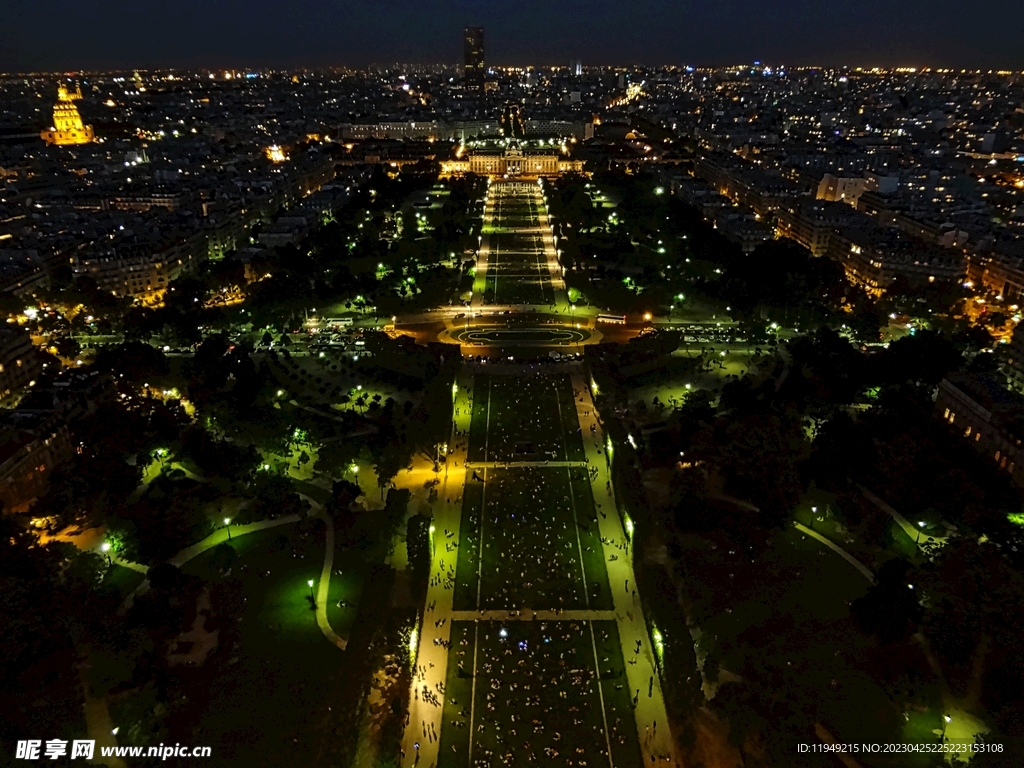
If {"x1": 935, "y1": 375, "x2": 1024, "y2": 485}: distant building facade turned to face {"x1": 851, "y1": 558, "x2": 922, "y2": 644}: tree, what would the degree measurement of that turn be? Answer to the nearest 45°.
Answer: approximately 45° to its left

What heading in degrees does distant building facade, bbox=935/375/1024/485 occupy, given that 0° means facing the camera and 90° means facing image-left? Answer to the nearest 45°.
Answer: approximately 45°

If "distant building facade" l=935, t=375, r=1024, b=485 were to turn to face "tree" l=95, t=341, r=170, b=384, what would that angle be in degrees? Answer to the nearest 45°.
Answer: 0° — it already faces it
